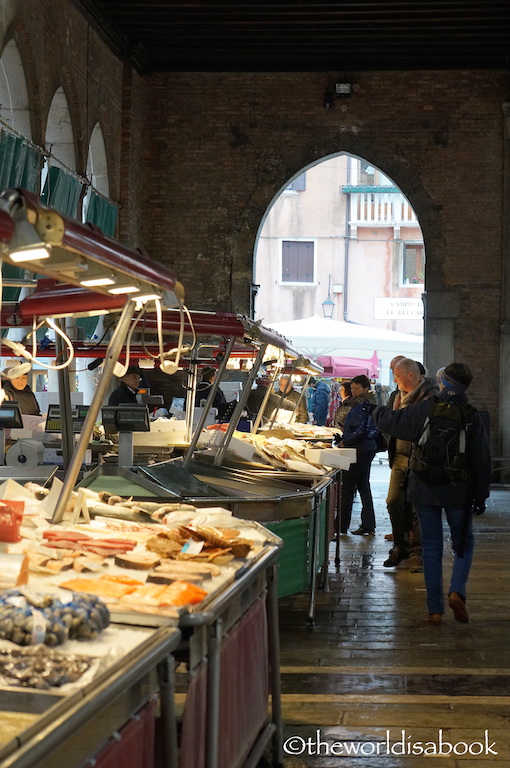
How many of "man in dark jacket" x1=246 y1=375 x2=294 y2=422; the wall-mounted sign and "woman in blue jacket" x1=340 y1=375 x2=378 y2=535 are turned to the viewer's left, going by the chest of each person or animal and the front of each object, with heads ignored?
1

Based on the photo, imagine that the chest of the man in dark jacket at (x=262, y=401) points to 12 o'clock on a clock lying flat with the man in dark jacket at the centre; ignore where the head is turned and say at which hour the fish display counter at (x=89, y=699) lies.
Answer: The fish display counter is roughly at 3 o'clock from the man in dark jacket.

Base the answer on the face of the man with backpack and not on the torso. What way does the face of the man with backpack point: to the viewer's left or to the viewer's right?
to the viewer's left

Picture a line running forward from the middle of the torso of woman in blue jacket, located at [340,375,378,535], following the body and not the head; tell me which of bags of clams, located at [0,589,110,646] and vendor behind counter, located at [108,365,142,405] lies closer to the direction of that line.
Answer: the vendor behind counter

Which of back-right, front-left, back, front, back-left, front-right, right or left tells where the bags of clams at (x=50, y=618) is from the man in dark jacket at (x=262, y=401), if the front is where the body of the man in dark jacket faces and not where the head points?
right

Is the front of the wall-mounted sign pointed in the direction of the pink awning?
yes

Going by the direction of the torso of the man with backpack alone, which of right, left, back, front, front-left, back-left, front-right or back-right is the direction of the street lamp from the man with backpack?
front

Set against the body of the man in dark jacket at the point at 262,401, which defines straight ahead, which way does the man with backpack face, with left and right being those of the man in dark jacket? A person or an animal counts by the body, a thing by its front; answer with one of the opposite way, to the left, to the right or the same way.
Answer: to the left

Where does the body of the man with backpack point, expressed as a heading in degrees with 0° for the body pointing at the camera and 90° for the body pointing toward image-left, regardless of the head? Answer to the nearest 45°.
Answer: approximately 180°

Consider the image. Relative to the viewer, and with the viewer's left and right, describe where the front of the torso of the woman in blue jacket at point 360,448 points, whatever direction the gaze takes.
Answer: facing to the left of the viewer

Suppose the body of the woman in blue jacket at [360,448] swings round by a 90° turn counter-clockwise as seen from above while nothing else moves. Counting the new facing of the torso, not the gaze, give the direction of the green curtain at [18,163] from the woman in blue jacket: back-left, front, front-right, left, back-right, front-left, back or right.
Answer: right

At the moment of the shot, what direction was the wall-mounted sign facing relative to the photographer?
facing the viewer

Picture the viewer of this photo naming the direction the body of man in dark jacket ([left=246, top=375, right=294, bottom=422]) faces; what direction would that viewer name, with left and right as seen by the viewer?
facing to the right of the viewer

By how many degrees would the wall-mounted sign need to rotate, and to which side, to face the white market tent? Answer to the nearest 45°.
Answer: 0° — it already faces it
